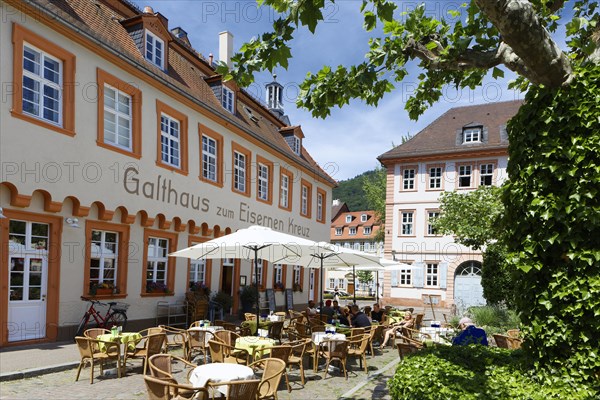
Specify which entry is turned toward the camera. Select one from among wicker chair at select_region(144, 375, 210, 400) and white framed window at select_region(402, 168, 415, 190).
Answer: the white framed window

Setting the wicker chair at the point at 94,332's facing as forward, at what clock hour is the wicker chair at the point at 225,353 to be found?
the wicker chair at the point at 225,353 is roughly at 12 o'clock from the wicker chair at the point at 94,332.

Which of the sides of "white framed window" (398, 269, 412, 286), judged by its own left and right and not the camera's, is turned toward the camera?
front

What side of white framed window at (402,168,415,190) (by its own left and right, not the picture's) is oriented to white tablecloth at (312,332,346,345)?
front

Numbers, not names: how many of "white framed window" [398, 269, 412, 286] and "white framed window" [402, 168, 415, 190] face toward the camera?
2

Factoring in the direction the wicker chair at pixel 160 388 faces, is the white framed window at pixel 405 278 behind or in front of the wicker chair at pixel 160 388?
in front

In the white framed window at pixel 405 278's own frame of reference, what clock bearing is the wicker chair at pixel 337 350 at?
The wicker chair is roughly at 12 o'clock from the white framed window.

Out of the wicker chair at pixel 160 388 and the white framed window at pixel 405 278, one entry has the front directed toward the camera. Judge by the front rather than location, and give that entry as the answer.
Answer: the white framed window

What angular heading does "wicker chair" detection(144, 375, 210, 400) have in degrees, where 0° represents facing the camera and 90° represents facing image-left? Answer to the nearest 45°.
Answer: approximately 225°

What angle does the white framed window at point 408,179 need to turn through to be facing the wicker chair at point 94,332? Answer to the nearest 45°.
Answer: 0° — it already faces it

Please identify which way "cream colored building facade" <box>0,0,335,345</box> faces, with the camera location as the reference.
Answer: facing the viewer and to the right of the viewer

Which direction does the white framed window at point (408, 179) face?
toward the camera

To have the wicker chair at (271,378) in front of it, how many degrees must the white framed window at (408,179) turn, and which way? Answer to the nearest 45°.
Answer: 0° — it already faces it

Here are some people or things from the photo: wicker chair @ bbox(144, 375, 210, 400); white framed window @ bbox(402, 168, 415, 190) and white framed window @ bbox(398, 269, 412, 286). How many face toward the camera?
2

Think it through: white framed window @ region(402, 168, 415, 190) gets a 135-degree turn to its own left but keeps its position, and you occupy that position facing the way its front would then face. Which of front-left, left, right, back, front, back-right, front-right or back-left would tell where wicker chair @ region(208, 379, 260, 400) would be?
back-right

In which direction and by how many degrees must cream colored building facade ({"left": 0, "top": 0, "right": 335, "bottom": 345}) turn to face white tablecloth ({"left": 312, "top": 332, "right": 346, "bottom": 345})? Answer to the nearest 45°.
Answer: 0° — it already faces it
